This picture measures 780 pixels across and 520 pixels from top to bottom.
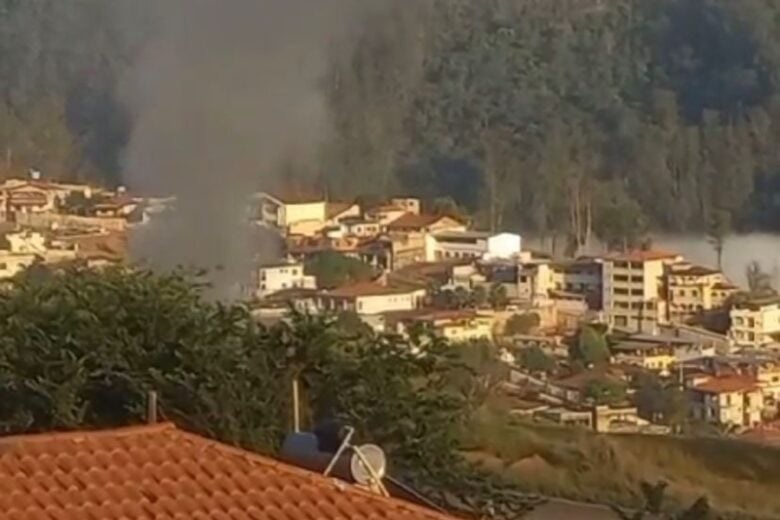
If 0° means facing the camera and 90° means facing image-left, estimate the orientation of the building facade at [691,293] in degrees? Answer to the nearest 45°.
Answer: approximately 45°

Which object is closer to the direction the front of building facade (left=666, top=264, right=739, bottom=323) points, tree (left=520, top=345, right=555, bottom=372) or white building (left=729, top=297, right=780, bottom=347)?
the tree
